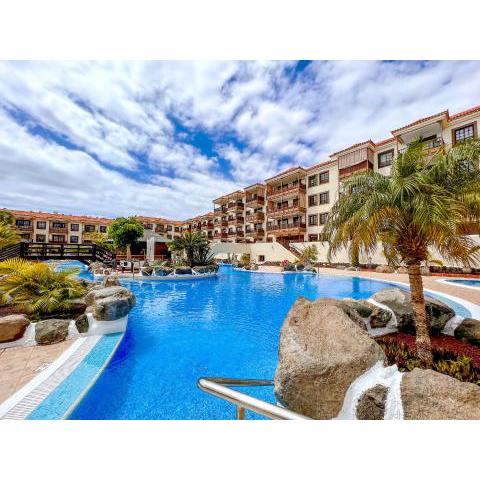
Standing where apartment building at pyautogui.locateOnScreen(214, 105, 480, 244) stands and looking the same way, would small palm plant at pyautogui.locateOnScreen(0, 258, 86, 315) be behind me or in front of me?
in front

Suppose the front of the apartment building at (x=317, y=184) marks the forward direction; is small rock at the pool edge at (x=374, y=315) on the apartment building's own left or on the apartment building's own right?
on the apartment building's own left

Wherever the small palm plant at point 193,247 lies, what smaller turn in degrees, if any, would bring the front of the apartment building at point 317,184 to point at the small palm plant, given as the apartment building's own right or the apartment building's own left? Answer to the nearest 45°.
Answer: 0° — it already faces it

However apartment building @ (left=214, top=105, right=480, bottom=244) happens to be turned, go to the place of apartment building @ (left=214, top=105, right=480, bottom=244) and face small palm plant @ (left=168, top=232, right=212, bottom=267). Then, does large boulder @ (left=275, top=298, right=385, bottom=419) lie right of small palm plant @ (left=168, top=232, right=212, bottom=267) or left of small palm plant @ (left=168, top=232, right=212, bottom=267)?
left

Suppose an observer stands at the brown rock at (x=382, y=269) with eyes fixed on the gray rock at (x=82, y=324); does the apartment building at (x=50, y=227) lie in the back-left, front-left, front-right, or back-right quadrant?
front-right

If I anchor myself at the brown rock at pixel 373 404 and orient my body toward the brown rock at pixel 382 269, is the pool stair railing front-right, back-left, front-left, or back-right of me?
back-left

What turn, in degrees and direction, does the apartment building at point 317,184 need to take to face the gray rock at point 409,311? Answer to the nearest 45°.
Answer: approximately 45° to its left

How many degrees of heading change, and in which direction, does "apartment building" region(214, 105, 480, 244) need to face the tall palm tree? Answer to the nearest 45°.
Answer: approximately 45° to its left

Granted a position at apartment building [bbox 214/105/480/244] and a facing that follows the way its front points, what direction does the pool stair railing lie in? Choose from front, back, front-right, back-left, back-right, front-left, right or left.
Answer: front-left

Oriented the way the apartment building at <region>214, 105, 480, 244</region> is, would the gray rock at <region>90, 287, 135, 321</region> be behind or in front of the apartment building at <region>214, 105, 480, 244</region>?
in front

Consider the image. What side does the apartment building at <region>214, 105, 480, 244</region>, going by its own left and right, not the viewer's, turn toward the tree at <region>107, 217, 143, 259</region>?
front

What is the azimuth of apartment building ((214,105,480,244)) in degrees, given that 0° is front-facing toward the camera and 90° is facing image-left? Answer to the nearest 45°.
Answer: approximately 45°
